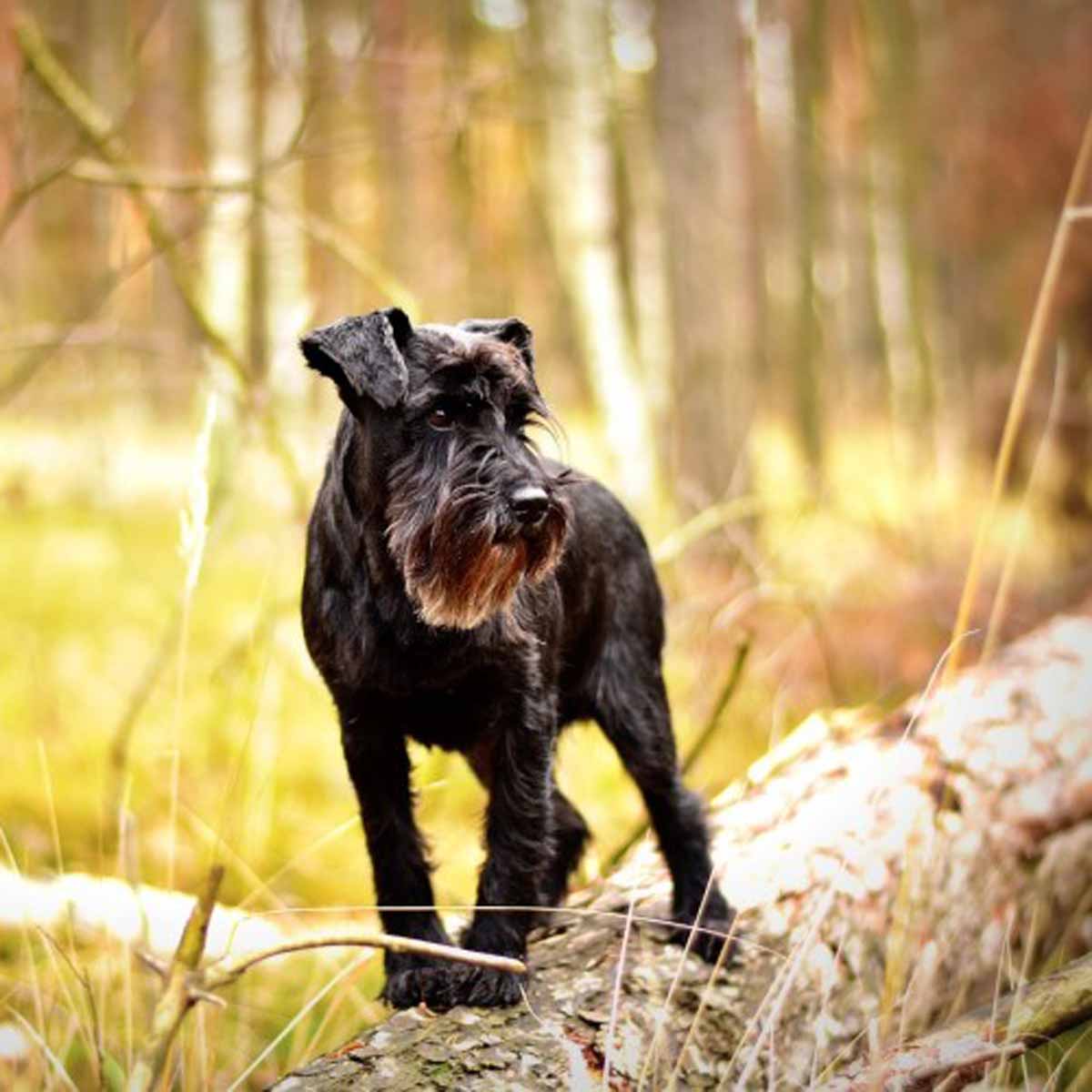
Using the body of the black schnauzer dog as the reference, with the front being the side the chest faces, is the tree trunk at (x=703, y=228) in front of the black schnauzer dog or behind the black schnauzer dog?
behind

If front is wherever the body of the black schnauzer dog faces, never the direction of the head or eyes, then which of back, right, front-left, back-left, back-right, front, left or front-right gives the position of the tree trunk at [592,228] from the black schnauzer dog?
back-right

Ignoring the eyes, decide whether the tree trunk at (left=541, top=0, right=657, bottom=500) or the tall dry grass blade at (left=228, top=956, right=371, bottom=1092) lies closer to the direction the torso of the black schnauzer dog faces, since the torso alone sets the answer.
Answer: the tall dry grass blade

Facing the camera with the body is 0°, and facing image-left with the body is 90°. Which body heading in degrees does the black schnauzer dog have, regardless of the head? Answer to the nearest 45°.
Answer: approximately 45°
